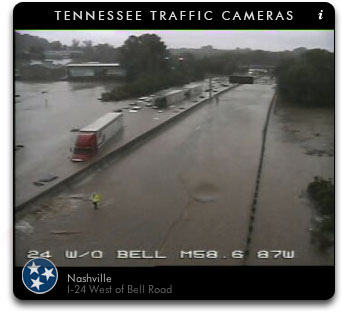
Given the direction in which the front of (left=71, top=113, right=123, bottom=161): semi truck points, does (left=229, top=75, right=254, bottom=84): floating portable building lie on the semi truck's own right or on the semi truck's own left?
on the semi truck's own left

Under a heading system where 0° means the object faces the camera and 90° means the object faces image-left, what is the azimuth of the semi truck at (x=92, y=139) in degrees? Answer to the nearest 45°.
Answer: approximately 45°

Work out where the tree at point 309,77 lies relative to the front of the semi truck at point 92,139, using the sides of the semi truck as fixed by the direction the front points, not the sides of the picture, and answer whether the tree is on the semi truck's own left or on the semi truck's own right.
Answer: on the semi truck's own left

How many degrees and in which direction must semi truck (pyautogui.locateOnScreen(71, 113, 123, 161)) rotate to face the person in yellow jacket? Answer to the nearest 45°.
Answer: approximately 45° to its left

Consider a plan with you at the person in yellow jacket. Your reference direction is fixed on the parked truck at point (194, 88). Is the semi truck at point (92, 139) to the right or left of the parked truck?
left
